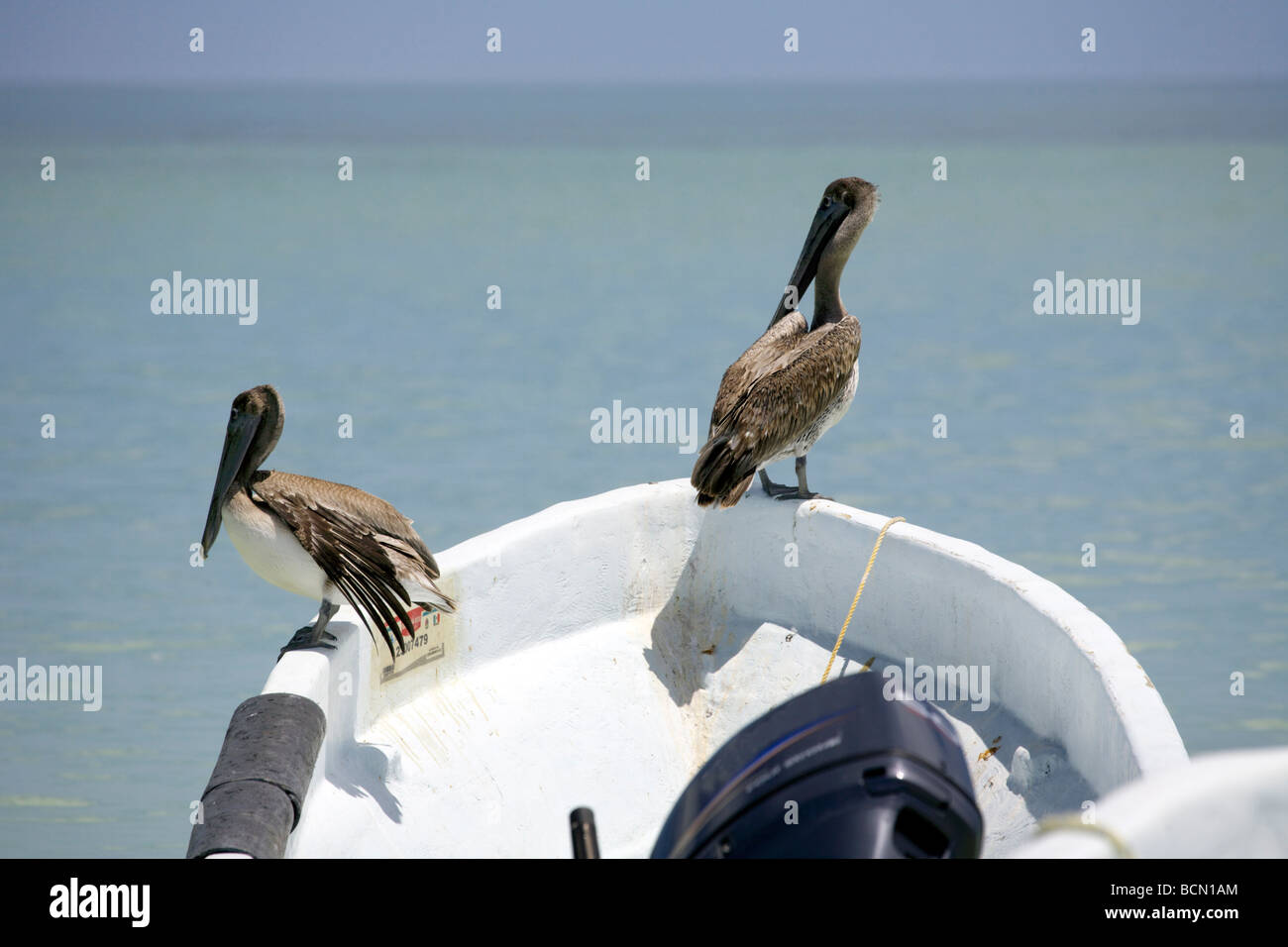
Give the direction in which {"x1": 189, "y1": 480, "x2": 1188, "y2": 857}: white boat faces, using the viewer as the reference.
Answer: facing away from the viewer
